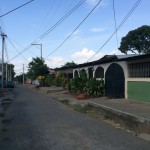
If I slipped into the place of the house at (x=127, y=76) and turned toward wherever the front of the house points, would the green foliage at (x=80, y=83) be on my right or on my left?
on my right

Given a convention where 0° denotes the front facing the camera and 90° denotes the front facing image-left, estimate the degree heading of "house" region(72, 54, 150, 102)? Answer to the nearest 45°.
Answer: approximately 45°

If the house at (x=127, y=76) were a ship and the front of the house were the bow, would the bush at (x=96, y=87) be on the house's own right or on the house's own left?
on the house's own right
